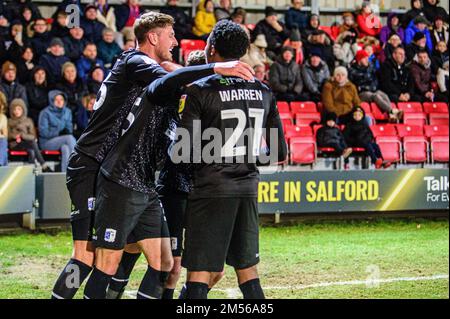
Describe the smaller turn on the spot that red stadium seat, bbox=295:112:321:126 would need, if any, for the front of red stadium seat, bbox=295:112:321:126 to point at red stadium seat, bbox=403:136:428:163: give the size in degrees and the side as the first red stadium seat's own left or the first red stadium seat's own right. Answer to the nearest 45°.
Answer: approximately 90° to the first red stadium seat's own left

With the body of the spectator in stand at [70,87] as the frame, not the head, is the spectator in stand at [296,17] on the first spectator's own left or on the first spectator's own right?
on the first spectator's own left

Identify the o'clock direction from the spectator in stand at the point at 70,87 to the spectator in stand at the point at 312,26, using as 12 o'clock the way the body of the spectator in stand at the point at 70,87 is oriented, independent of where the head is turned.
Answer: the spectator in stand at the point at 312,26 is roughly at 8 o'clock from the spectator in stand at the point at 70,87.

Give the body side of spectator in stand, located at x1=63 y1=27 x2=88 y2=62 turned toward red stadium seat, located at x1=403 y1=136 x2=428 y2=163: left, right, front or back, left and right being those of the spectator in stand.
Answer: left

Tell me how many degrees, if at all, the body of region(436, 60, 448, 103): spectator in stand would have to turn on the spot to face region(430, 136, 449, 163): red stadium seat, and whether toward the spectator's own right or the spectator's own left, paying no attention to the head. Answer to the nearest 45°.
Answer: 0° — they already face it

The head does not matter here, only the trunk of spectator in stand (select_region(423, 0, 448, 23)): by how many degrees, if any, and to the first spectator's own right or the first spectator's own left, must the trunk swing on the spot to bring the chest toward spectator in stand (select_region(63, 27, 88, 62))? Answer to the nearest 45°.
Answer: approximately 45° to the first spectator's own right

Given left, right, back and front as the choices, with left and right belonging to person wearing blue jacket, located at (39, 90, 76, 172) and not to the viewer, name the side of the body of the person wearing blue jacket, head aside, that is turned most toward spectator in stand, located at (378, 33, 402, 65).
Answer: left

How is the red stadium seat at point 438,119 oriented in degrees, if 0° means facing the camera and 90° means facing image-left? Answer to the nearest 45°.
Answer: approximately 0°

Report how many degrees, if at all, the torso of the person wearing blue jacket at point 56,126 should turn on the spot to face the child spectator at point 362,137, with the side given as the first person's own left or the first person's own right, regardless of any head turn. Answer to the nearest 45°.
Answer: approximately 45° to the first person's own left

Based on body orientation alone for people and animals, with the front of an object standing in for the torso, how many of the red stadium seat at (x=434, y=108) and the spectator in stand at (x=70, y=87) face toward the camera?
2
